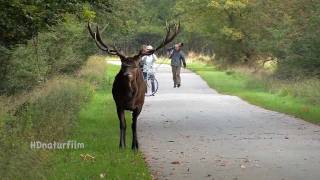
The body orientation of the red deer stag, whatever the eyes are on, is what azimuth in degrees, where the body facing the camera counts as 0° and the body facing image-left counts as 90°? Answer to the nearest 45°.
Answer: approximately 0°
